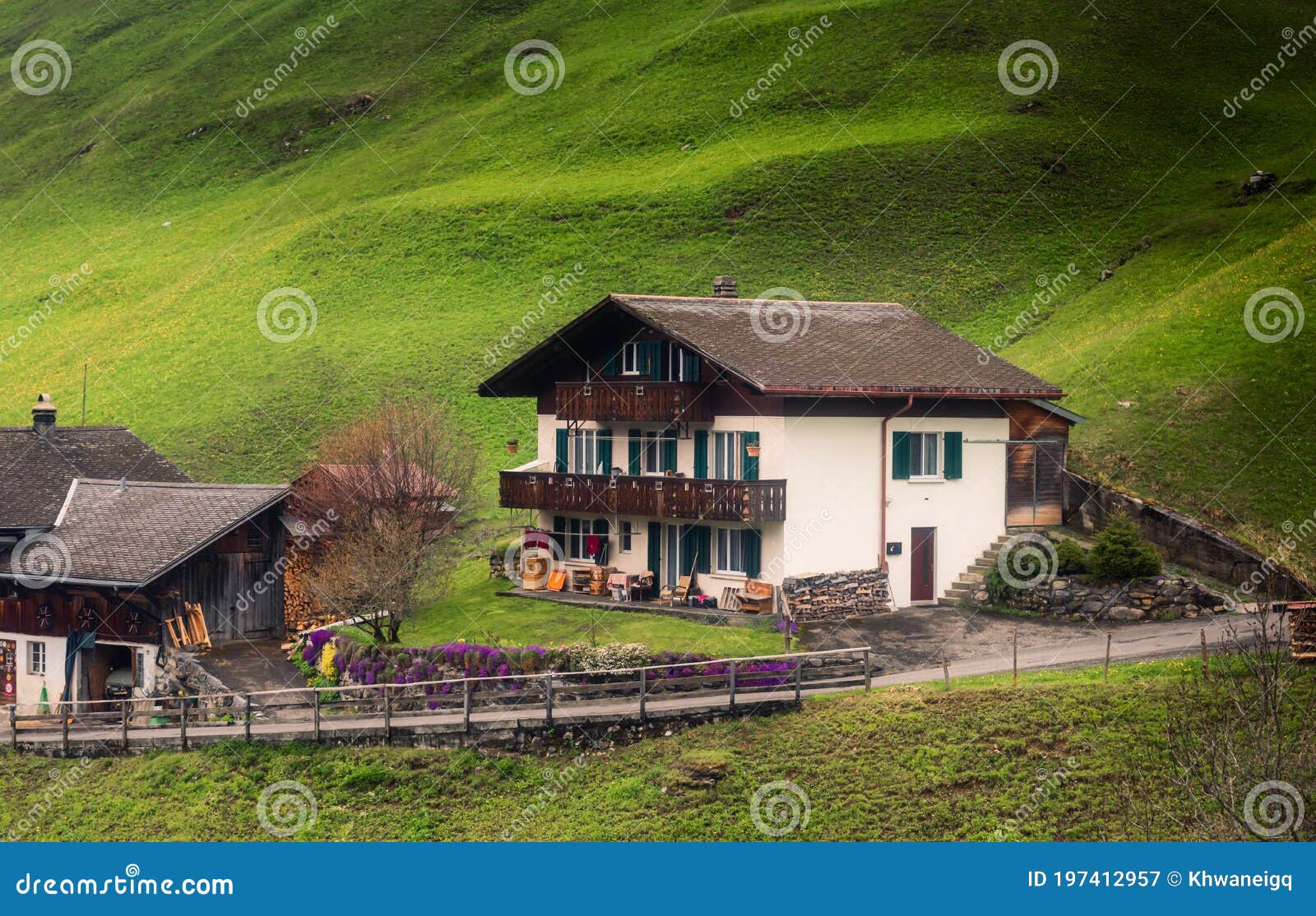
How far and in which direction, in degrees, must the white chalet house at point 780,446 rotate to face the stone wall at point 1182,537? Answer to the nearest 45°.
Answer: approximately 135° to its left

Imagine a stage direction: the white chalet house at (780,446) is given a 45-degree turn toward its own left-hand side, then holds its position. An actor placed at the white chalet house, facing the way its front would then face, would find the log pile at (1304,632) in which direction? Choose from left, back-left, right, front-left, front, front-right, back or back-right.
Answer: front-left

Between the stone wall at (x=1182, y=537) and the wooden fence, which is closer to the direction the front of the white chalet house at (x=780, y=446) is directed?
the wooden fence

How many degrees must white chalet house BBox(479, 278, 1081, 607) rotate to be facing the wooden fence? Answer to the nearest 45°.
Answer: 0° — it already faces it

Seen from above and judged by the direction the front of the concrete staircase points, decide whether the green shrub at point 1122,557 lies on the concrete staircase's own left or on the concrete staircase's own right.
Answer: on the concrete staircase's own left

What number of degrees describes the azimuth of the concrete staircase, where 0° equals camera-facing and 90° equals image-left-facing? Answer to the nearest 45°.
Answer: approximately 45°

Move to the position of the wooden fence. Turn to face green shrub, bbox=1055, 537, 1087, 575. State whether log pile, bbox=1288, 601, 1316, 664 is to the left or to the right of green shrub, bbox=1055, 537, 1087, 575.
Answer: right

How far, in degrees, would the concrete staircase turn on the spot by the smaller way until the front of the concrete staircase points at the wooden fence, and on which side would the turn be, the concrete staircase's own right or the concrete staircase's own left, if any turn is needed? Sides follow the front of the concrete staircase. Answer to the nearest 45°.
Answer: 0° — it already faces it

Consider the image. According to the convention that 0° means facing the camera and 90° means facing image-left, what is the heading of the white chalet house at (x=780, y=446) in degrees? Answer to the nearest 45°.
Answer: approximately 45°

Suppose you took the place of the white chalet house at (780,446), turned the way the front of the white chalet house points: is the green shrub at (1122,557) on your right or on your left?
on your left

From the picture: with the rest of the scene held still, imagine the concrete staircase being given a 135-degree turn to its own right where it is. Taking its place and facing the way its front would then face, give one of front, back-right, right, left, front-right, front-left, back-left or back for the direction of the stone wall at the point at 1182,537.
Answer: right

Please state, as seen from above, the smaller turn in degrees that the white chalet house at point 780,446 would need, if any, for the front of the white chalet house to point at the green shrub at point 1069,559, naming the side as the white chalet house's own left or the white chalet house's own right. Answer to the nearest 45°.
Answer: approximately 135° to the white chalet house's own left
